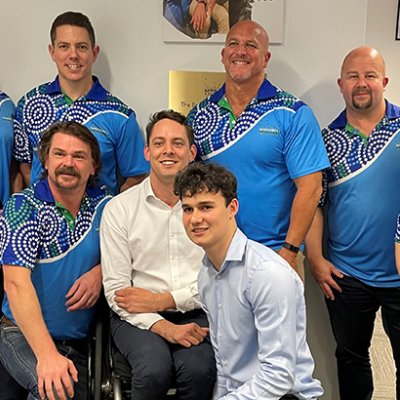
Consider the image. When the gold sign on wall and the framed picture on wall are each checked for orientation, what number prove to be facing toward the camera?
2

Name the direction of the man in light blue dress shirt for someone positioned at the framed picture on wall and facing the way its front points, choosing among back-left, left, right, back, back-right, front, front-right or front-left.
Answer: front

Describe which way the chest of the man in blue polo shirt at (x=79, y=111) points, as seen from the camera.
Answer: toward the camera

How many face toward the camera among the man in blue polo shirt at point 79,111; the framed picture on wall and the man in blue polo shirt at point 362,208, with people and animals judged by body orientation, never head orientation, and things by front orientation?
3

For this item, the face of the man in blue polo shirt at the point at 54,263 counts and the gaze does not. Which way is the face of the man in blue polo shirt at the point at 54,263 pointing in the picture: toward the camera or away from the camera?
toward the camera

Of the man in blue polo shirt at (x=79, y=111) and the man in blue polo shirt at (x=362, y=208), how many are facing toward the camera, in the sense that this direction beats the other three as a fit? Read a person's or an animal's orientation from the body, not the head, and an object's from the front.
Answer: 2

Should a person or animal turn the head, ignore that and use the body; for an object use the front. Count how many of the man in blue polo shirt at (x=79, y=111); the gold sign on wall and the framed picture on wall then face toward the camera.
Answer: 3

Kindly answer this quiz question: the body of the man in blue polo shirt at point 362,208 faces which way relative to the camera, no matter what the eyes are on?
toward the camera

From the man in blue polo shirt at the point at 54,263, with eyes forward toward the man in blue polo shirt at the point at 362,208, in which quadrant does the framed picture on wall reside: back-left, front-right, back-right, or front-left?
front-left

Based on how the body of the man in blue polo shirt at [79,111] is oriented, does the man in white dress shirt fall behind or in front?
in front

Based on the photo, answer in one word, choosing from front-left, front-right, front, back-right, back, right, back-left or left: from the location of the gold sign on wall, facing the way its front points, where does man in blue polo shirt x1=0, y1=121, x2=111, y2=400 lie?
front-right

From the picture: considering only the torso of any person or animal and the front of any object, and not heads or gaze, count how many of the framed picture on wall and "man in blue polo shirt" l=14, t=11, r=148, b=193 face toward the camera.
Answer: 2

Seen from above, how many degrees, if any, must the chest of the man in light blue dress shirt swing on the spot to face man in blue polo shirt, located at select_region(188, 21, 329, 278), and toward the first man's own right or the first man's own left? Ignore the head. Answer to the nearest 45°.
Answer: approximately 135° to the first man's own right

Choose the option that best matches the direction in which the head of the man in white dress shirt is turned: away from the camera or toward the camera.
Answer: toward the camera

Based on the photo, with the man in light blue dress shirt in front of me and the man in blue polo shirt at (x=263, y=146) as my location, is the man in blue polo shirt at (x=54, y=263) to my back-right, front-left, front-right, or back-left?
front-right

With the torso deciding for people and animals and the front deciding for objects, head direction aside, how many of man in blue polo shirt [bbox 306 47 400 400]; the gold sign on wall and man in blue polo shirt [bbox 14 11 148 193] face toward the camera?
3

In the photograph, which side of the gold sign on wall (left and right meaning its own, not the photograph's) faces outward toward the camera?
front
